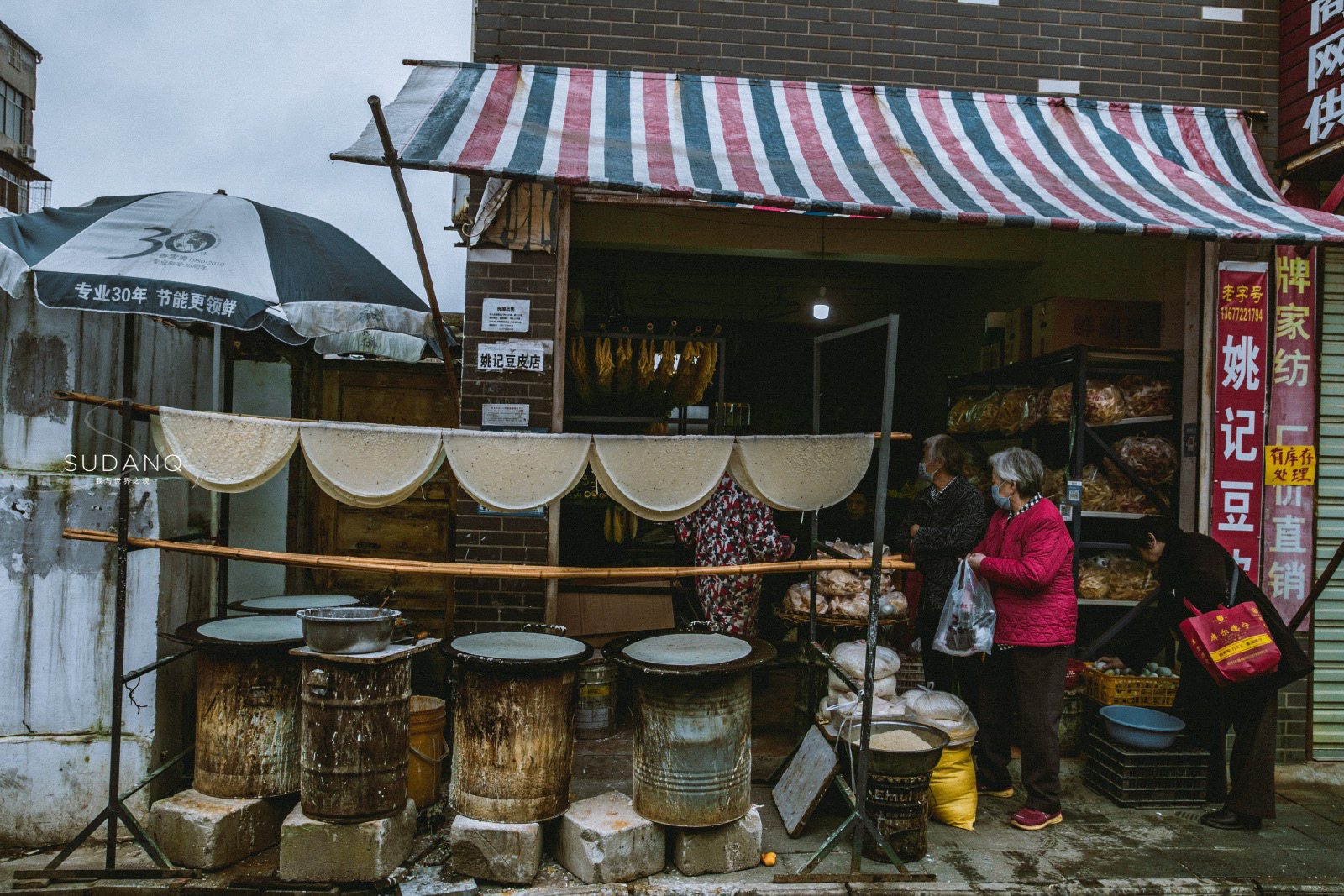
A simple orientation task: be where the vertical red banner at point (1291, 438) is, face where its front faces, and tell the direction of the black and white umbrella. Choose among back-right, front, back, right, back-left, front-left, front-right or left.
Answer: front-right

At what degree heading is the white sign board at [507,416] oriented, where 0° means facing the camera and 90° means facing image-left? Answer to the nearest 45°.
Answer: approximately 0°

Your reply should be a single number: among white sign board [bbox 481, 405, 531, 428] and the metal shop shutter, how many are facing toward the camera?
2

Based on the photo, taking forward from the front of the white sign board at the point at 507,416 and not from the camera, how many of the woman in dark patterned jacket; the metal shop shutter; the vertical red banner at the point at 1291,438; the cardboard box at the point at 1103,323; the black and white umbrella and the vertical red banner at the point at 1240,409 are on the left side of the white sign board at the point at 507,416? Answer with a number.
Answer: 5

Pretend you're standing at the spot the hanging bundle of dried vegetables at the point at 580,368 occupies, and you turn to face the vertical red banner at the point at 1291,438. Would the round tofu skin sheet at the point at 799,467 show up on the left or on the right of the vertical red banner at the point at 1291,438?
right

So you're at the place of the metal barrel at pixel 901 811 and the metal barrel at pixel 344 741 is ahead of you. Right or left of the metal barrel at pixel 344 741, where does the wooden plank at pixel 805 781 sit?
right

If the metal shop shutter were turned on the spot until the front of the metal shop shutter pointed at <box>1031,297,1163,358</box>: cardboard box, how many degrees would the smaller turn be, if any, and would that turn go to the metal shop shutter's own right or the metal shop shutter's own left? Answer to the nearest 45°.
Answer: approximately 90° to the metal shop shutter's own right
